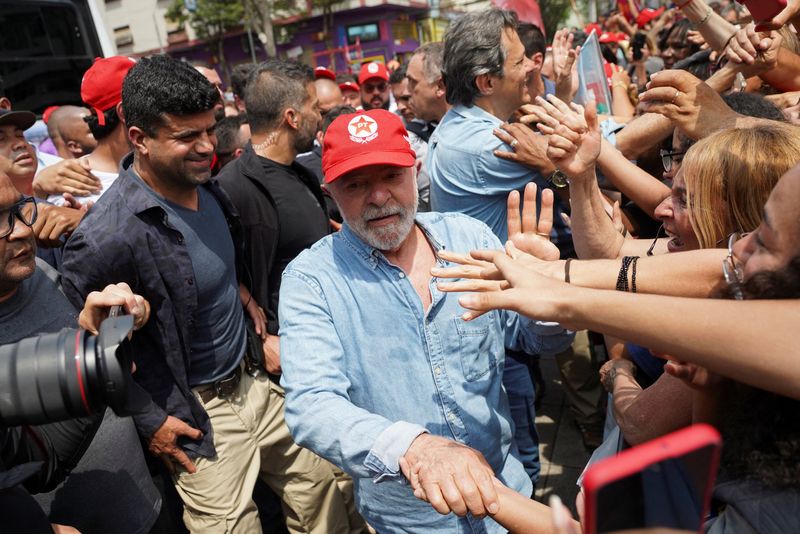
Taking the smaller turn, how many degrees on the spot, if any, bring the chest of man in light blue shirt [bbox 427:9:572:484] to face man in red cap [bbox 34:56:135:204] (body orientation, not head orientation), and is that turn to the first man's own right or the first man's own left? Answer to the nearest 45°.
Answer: approximately 180°

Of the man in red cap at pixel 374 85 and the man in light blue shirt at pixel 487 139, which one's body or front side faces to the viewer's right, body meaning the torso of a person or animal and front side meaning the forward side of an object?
the man in light blue shirt

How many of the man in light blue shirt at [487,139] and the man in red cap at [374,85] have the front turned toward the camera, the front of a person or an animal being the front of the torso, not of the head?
1

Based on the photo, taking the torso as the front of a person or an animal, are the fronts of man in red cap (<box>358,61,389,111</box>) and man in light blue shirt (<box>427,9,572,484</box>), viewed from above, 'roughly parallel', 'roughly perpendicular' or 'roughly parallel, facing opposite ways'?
roughly perpendicular

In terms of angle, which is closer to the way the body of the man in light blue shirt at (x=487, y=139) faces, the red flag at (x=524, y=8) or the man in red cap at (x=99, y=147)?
the red flag

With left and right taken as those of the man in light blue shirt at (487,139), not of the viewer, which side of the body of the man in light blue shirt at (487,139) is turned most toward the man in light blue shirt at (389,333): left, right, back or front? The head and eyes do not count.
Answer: right

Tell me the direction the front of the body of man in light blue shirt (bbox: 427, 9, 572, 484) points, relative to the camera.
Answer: to the viewer's right

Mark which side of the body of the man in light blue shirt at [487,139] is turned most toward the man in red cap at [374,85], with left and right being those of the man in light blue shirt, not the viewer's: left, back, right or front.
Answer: left

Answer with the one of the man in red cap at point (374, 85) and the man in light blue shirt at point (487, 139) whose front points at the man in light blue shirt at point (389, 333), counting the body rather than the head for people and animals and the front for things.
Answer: the man in red cap
